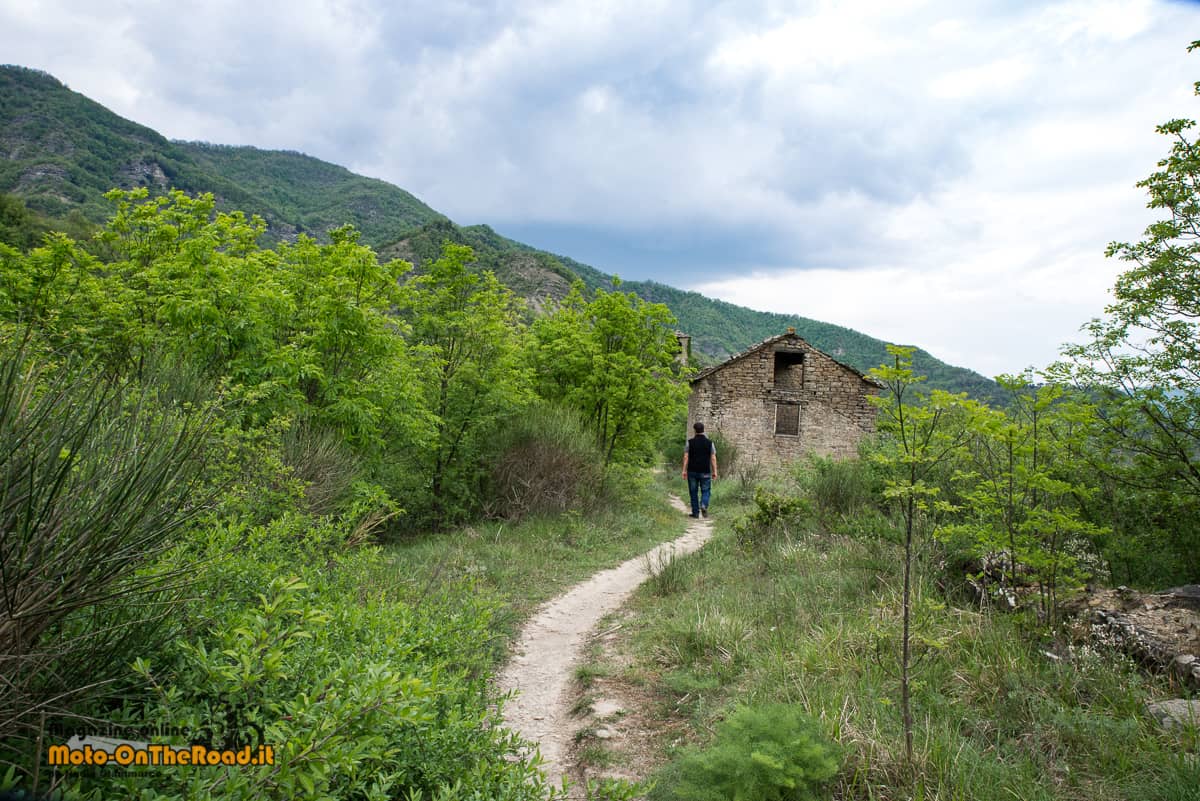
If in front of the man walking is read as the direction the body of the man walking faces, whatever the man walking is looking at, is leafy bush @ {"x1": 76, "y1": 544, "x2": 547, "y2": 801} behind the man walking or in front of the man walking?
behind

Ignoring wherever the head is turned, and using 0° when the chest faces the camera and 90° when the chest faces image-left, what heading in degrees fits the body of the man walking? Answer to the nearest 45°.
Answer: approximately 180°

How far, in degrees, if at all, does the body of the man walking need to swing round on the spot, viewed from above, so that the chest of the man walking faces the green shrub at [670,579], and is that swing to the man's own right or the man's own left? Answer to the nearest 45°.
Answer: approximately 180°

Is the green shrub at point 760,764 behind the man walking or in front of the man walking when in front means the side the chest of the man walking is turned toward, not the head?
behind

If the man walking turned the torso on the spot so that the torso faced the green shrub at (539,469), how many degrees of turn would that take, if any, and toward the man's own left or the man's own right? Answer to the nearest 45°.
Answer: approximately 135° to the man's own left

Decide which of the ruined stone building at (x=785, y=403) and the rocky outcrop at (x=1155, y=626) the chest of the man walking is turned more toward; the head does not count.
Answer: the ruined stone building

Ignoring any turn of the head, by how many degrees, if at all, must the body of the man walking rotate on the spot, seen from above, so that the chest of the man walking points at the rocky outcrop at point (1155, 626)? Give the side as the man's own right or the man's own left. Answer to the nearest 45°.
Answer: approximately 180°

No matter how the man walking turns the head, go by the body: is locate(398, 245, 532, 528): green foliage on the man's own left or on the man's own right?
on the man's own left

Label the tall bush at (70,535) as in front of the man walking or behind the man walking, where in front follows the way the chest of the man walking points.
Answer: behind
